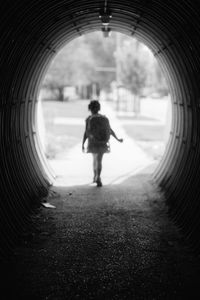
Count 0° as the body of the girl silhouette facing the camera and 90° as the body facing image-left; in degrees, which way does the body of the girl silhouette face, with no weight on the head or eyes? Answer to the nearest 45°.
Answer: approximately 180°
